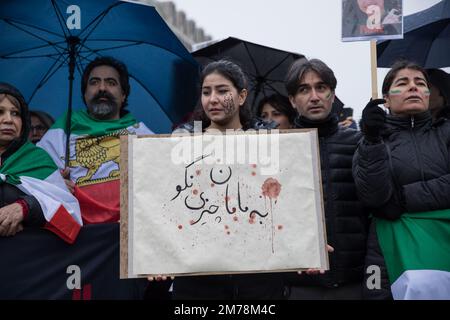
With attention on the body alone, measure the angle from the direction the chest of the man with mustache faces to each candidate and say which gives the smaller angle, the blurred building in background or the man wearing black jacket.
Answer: the man wearing black jacket

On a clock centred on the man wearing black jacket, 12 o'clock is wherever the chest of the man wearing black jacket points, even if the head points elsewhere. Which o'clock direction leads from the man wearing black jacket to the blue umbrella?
The blue umbrella is roughly at 4 o'clock from the man wearing black jacket.

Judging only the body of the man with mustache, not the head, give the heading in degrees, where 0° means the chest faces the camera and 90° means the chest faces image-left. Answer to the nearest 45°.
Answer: approximately 0°

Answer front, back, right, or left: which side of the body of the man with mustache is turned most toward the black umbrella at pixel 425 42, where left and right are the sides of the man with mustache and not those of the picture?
left

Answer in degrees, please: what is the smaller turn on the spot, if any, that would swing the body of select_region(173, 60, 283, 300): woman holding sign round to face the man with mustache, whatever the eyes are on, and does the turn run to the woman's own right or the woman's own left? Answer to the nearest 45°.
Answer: approximately 135° to the woman's own right

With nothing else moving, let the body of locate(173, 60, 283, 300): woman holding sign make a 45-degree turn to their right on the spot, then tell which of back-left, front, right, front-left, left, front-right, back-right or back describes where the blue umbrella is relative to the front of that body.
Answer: right
